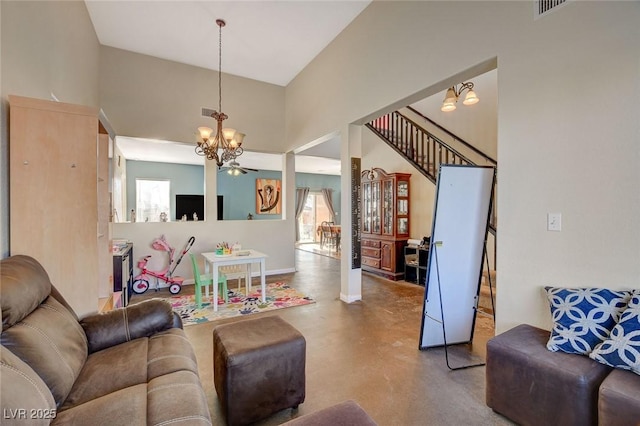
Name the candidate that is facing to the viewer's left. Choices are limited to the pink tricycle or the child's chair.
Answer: the pink tricycle

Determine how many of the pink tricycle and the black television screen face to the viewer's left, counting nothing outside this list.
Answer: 1

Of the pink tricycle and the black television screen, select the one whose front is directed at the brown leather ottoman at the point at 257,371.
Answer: the black television screen

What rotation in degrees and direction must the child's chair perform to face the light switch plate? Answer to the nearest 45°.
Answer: approximately 45° to its right

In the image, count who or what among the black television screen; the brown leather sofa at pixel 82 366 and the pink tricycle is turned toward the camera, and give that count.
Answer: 1

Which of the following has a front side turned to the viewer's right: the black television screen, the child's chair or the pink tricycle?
the child's chair

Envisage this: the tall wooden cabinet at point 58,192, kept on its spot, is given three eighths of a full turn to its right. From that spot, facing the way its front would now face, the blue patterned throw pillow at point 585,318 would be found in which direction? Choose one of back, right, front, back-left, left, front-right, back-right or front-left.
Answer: left

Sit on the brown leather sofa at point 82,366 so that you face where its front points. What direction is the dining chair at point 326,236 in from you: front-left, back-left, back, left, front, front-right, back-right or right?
front-left

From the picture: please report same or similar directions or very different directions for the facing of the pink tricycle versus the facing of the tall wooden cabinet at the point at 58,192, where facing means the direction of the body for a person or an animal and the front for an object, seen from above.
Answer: very different directions

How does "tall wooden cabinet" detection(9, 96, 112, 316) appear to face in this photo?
to the viewer's right

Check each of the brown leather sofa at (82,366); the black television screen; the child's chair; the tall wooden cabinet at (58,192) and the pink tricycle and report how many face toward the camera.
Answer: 1

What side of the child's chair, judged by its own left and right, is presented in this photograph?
right

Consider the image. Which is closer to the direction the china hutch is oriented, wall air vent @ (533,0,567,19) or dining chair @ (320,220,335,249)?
the wall air vent

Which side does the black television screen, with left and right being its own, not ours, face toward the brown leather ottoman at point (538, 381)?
front

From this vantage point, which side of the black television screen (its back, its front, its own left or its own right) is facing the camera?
front

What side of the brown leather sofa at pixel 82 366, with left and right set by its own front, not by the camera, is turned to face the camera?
right

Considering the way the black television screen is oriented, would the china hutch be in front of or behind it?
in front

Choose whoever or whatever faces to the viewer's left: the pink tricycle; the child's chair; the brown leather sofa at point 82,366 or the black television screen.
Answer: the pink tricycle
